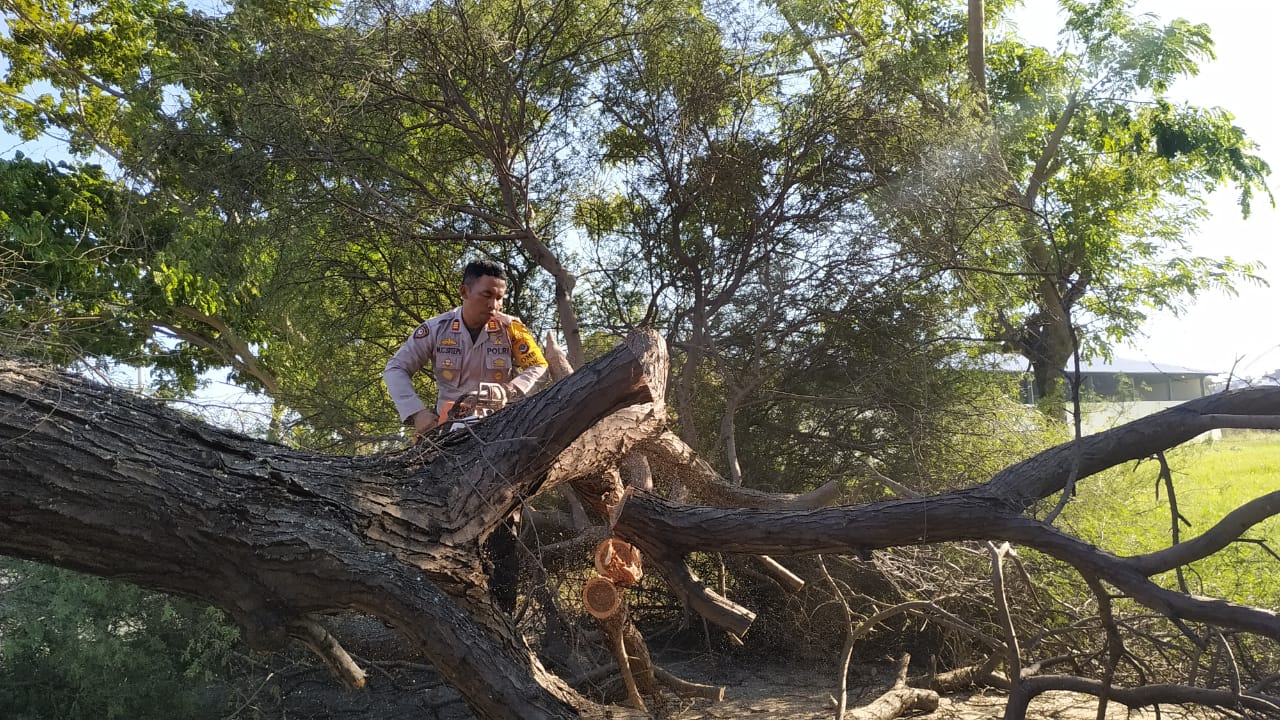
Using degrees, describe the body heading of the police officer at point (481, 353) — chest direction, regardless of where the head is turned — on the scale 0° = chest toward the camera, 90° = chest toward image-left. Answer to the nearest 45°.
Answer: approximately 0°

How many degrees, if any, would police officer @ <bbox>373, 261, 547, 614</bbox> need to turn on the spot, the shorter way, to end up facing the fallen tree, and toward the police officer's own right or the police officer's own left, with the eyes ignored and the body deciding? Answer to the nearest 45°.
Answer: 0° — they already face it
